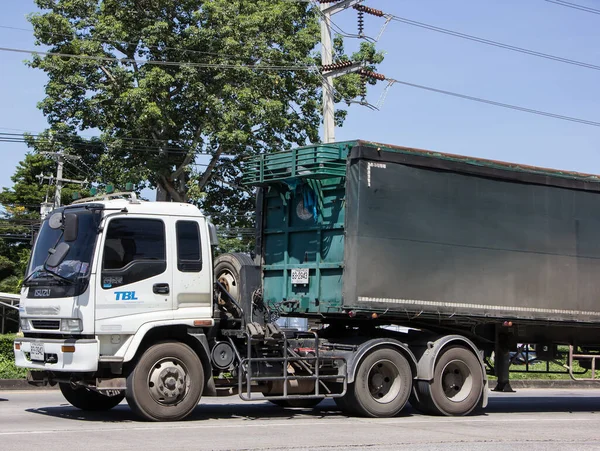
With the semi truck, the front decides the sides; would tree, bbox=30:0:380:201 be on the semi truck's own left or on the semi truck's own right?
on the semi truck's own right

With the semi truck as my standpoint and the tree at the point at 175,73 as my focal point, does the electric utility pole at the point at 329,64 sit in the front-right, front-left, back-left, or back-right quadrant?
front-right

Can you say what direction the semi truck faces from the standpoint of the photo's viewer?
facing the viewer and to the left of the viewer

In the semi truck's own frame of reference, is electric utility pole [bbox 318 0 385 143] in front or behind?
behind

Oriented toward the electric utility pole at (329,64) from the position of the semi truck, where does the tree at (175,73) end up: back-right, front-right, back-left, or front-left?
front-left
